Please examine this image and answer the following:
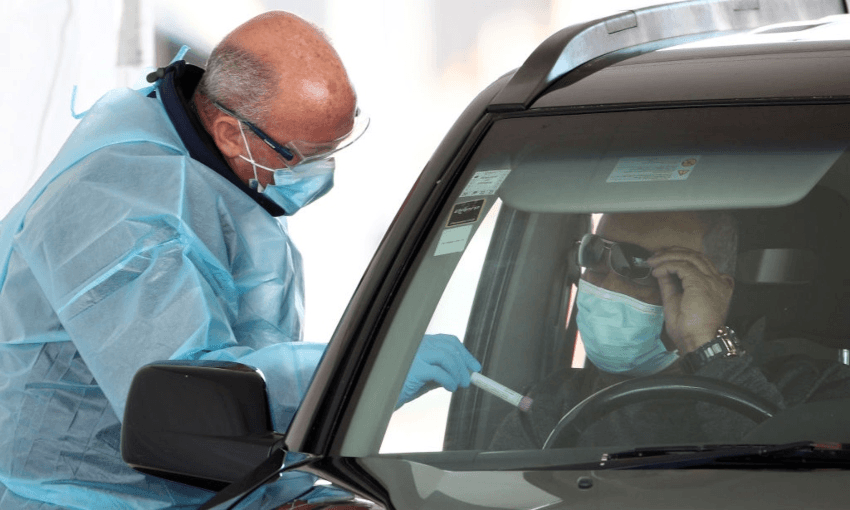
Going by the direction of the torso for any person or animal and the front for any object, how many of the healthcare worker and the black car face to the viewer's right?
1

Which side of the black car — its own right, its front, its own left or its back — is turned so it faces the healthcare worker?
right

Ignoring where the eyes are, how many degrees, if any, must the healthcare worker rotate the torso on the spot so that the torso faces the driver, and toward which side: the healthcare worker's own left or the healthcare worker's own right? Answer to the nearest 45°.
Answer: approximately 45° to the healthcare worker's own right

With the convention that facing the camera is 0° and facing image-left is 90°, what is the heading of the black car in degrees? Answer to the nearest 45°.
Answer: approximately 45°

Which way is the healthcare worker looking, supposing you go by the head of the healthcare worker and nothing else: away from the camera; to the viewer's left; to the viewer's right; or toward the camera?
to the viewer's right

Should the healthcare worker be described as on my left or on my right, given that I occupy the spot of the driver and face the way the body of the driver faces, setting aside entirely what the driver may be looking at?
on my right

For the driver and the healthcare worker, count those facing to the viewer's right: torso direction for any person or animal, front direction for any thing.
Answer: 1

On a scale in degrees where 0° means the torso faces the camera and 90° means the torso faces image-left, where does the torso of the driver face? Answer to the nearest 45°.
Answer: approximately 45°

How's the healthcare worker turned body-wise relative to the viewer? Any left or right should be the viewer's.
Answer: facing to the right of the viewer

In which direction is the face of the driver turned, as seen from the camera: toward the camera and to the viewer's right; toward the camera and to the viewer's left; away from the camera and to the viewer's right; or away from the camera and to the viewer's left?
toward the camera and to the viewer's left
